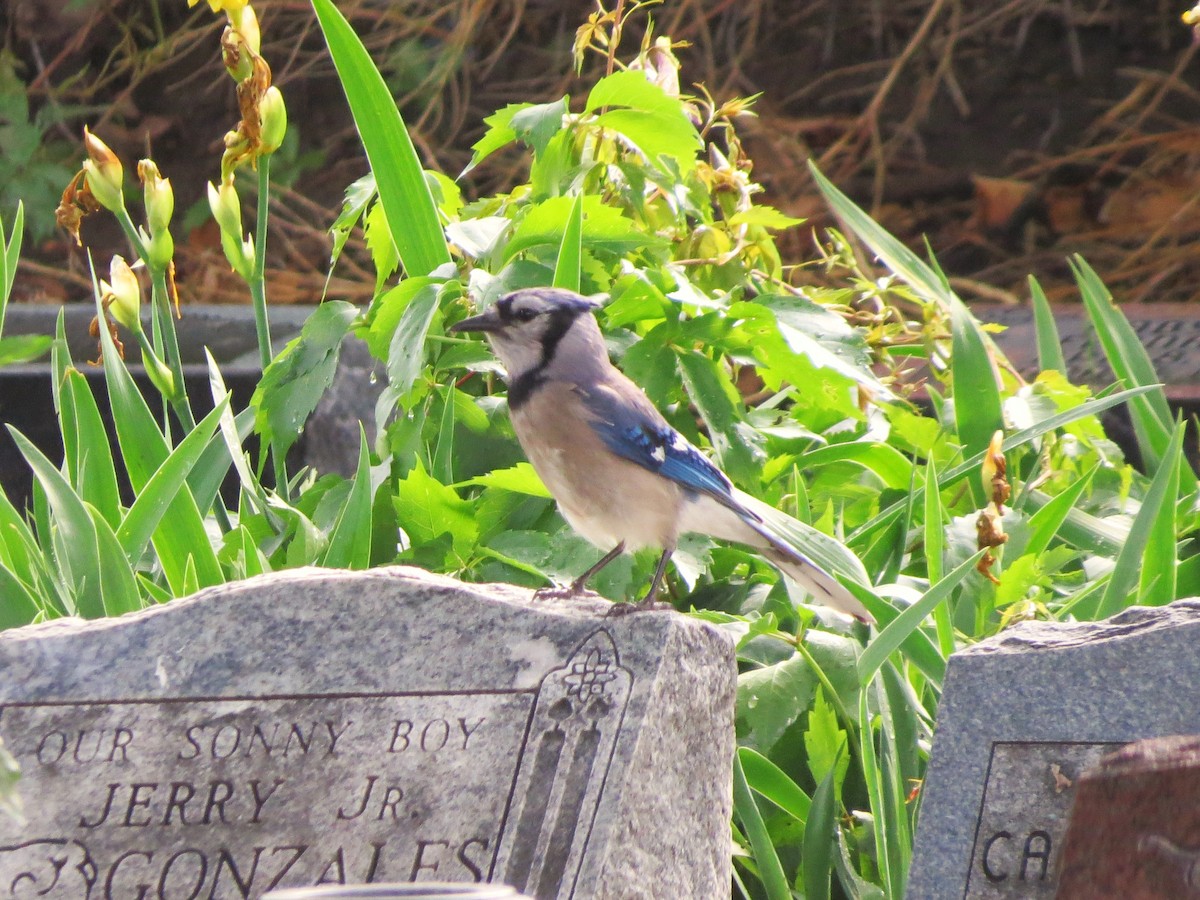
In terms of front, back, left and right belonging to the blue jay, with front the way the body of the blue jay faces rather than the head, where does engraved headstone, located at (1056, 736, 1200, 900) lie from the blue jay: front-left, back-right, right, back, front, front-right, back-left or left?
back-left

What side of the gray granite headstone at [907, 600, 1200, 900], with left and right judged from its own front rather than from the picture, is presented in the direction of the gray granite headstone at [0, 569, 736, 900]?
right

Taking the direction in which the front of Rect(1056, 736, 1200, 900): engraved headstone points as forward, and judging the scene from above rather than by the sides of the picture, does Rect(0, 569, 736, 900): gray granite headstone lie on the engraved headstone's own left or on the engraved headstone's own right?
on the engraved headstone's own right

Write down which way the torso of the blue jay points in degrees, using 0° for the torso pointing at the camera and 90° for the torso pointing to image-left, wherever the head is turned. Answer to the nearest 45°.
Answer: approximately 90°

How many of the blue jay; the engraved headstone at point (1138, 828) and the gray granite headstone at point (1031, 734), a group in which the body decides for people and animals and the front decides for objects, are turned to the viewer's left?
1

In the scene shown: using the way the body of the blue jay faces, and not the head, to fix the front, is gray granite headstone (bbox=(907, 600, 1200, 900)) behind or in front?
behind

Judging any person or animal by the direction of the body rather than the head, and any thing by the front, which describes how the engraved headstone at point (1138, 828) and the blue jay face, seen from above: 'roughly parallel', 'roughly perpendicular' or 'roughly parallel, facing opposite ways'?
roughly perpendicular

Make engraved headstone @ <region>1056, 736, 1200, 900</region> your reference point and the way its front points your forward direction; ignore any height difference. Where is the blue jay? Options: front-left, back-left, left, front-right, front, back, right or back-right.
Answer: back-right

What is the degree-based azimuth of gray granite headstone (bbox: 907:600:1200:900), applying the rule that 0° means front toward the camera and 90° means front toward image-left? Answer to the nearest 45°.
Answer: approximately 0°

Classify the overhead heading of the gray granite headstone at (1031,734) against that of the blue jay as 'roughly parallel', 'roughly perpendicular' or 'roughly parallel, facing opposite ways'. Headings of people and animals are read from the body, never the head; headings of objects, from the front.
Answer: roughly perpendicular
